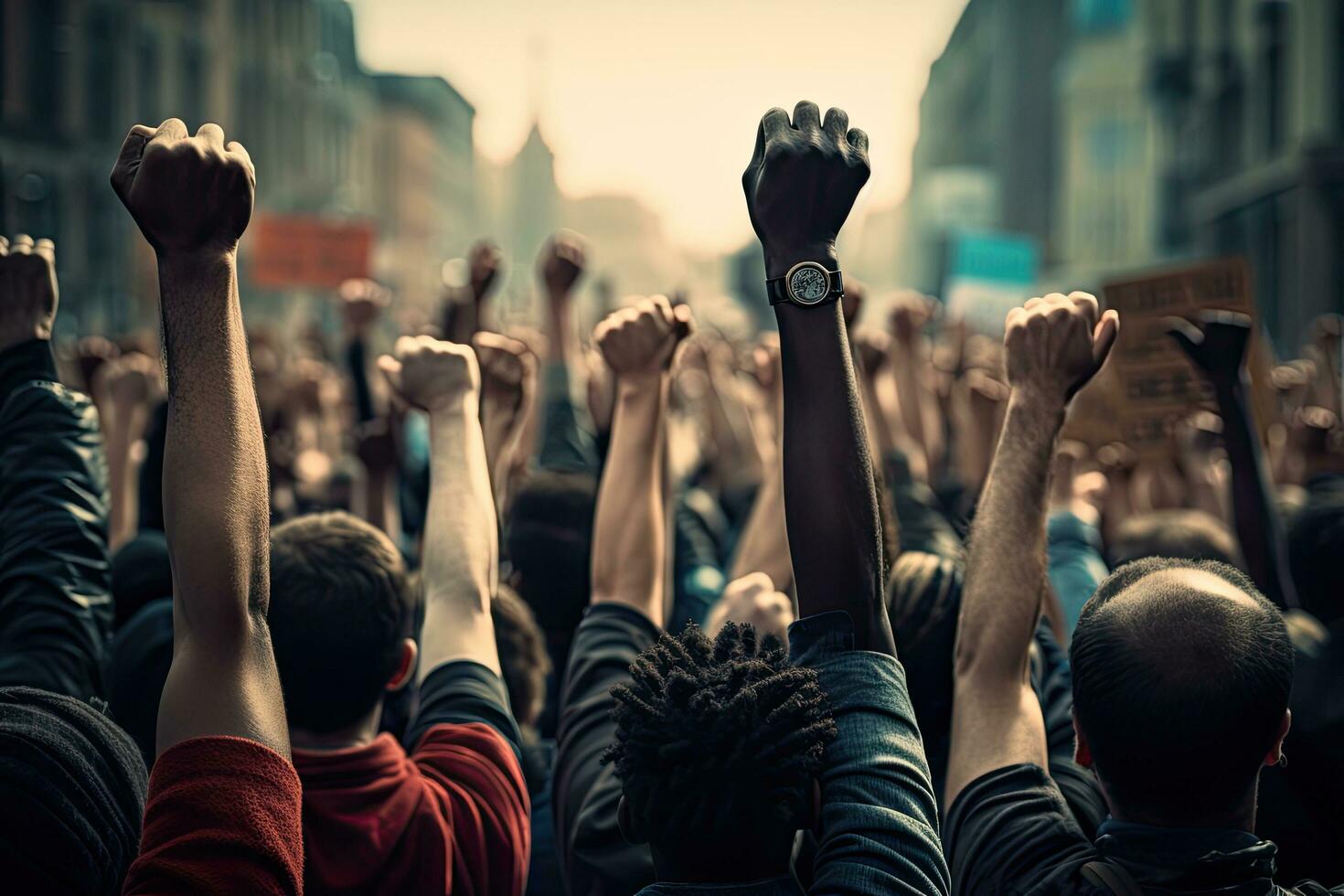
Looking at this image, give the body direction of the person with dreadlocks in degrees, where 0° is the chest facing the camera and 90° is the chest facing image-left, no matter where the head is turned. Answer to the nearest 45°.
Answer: approximately 180°

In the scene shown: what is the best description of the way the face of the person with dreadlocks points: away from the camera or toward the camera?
away from the camera
